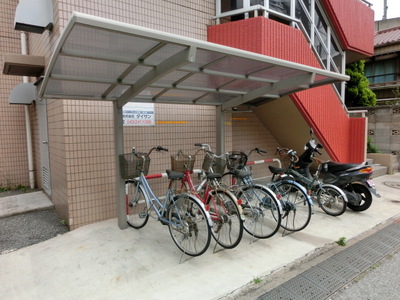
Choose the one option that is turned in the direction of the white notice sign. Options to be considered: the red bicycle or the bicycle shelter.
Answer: the red bicycle

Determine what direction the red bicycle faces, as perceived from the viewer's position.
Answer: facing away from the viewer and to the left of the viewer

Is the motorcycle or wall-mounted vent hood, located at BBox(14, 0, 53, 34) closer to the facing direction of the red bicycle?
the wall-mounted vent hood

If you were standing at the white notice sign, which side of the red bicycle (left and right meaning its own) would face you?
front

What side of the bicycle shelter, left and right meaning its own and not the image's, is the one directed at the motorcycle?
left

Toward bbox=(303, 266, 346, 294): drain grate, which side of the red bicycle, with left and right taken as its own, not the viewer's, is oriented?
back

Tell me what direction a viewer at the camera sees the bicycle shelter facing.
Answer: facing the viewer and to the right of the viewer

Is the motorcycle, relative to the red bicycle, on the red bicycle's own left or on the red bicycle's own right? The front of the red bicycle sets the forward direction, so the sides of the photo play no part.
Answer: on the red bicycle's own right

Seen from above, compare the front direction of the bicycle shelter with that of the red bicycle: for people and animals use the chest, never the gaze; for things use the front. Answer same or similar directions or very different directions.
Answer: very different directions

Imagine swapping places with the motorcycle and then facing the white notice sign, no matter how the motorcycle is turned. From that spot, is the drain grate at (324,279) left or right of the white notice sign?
left

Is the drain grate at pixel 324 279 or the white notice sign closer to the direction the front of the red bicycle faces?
the white notice sign

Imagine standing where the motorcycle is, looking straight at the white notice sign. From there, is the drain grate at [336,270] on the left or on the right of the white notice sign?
left
